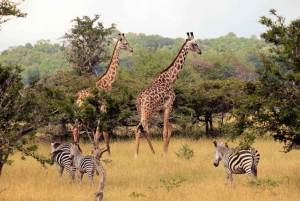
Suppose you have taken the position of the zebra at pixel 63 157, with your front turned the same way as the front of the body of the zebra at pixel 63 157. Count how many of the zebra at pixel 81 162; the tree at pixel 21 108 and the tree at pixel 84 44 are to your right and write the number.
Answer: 1

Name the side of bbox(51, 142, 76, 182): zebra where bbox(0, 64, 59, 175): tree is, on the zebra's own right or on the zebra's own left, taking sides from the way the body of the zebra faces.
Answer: on the zebra's own left

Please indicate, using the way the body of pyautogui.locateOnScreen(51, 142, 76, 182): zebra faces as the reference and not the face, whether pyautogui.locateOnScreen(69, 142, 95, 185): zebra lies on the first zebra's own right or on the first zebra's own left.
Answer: on the first zebra's own left

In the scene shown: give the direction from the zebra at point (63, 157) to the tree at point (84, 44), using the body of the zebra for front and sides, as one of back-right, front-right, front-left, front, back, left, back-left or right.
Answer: right

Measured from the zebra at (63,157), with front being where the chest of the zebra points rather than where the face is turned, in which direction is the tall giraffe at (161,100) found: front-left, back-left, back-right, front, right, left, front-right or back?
back-right

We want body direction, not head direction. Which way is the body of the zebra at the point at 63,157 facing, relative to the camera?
to the viewer's left
